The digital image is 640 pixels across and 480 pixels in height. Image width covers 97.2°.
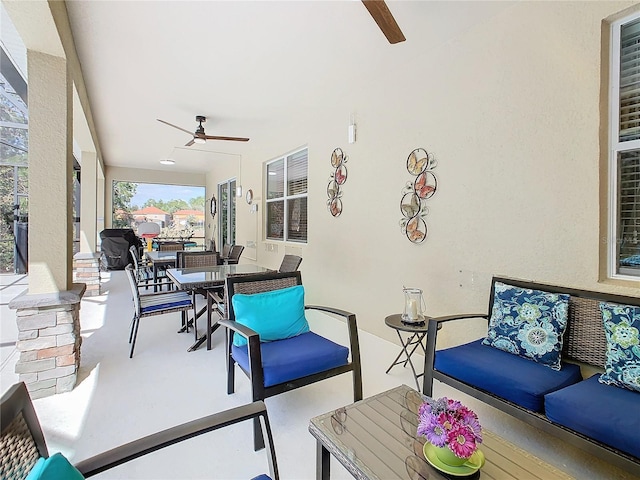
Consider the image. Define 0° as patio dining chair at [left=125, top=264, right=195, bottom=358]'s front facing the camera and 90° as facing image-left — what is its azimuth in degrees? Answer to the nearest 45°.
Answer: approximately 270°

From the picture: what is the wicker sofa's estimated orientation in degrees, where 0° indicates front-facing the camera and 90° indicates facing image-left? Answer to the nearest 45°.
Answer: approximately 45°

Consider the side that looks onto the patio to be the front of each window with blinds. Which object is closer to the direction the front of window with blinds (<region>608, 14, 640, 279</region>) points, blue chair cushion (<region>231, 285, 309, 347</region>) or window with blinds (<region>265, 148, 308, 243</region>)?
the blue chair cushion

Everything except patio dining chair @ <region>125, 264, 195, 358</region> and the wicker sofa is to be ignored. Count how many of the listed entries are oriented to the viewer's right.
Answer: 1

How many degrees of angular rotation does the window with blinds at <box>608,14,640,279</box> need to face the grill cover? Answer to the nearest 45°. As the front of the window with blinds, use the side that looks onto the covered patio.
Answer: approximately 45° to its right

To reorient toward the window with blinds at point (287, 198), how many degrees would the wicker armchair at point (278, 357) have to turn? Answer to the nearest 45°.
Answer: approximately 135° to its left

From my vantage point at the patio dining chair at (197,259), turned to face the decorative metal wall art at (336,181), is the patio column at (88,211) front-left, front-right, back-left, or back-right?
back-left

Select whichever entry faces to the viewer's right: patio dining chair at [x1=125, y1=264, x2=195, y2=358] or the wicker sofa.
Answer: the patio dining chair

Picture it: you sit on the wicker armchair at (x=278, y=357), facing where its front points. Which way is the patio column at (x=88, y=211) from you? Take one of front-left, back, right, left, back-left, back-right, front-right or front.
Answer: back

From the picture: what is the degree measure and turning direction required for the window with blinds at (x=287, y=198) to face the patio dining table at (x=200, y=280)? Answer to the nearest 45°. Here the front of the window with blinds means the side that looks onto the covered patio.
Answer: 0° — it already faces it

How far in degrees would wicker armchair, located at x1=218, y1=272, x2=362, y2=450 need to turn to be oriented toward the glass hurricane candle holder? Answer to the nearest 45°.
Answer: approximately 45° to its left
